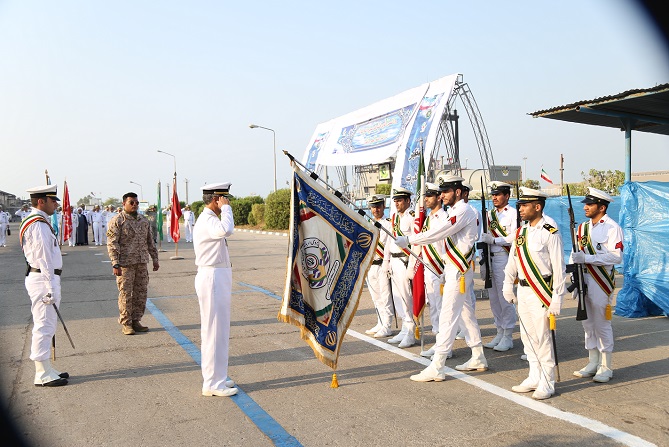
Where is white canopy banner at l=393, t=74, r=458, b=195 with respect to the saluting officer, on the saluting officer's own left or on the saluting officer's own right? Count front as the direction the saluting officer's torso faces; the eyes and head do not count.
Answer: on the saluting officer's own left

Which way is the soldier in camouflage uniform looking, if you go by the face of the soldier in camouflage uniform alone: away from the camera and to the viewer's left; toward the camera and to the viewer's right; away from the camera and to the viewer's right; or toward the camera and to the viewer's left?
toward the camera and to the viewer's right

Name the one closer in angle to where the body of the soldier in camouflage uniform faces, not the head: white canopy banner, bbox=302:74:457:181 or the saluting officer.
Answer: the saluting officer

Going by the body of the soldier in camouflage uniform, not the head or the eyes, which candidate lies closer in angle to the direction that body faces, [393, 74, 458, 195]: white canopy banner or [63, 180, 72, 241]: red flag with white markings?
the white canopy banner

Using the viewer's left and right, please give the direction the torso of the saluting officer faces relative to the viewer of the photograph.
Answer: facing to the right of the viewer

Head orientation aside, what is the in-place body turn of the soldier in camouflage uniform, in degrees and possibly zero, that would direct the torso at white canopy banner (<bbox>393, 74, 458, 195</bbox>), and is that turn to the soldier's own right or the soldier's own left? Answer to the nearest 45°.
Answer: approximately 90° to the soldier's own left

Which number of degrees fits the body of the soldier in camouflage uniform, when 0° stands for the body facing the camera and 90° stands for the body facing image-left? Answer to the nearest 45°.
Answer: approximately 315°

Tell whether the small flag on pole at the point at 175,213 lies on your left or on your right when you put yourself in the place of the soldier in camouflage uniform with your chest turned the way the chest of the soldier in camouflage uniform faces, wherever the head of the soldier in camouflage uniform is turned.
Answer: on your left
